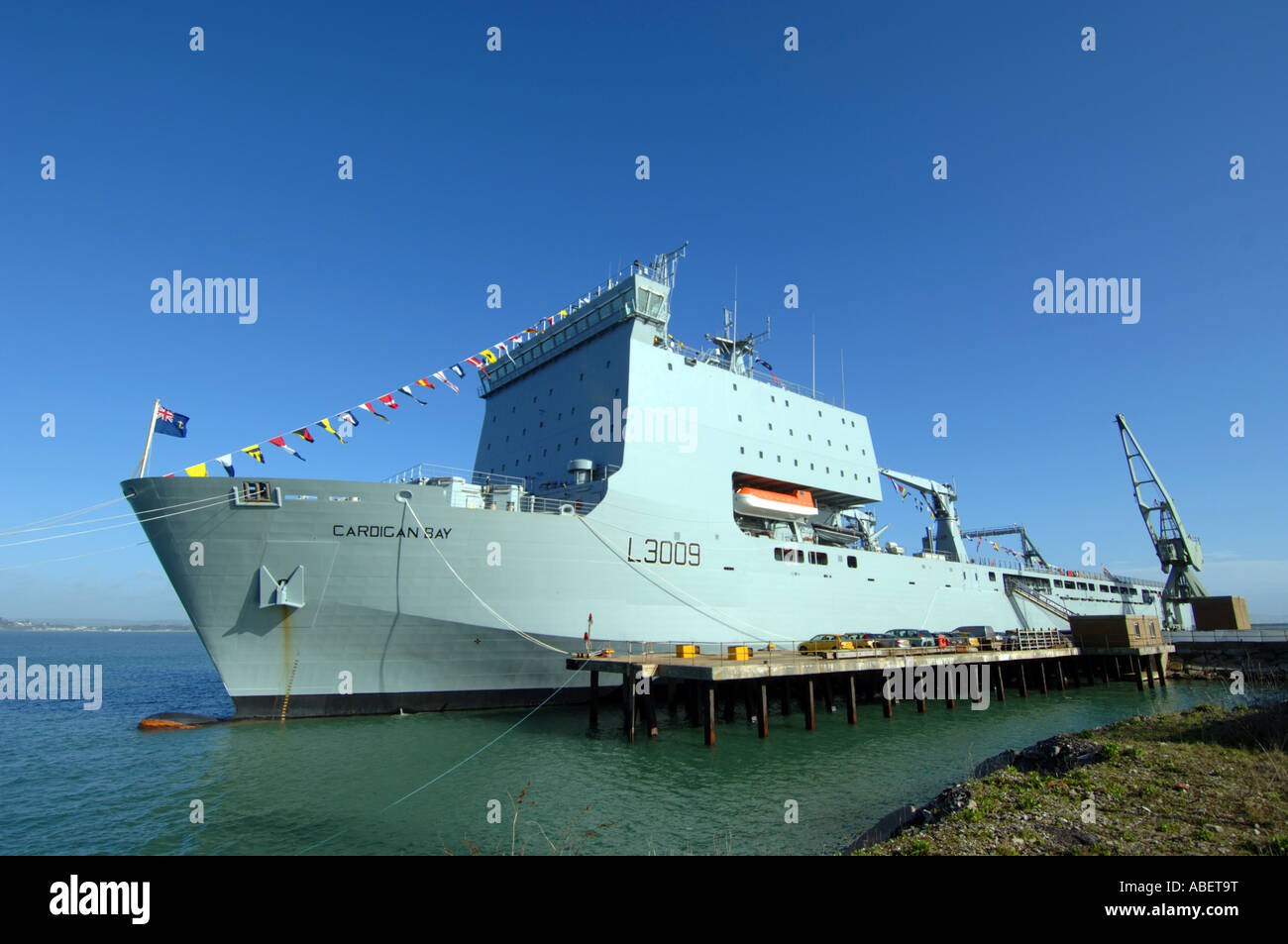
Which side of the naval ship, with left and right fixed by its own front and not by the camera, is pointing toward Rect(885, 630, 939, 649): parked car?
back

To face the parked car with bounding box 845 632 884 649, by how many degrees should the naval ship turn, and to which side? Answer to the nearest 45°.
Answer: approximately 180°

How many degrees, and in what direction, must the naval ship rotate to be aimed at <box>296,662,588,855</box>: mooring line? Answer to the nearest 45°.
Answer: approximately 45° to its left

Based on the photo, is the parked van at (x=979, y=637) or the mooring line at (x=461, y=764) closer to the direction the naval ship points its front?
the mooring line

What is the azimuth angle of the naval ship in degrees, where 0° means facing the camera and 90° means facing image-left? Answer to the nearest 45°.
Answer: approximately 45°

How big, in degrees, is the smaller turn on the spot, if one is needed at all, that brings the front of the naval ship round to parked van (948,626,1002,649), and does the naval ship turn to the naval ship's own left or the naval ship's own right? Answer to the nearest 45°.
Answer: approximately 180°

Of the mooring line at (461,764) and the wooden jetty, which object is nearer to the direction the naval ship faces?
the mooring line
